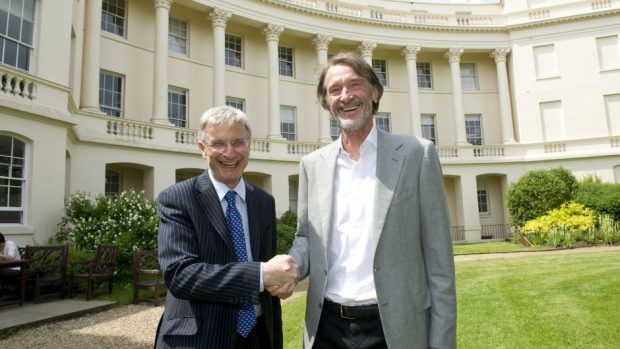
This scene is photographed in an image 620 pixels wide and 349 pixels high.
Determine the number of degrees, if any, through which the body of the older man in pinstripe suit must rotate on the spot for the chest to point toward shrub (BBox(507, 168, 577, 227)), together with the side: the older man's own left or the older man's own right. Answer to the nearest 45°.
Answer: approximately 90° to the older man's own left

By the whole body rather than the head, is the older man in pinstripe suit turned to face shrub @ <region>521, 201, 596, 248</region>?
no

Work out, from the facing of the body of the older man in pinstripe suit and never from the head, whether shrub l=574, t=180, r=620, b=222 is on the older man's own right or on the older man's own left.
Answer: on the older man's own left

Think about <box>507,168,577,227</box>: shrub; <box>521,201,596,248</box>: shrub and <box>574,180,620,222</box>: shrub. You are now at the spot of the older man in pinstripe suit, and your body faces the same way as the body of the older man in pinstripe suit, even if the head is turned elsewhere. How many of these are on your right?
0

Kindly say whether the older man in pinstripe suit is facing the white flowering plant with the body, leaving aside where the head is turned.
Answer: no

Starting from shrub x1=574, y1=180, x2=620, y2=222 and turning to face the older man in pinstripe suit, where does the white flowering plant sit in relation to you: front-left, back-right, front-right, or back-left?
front-right
